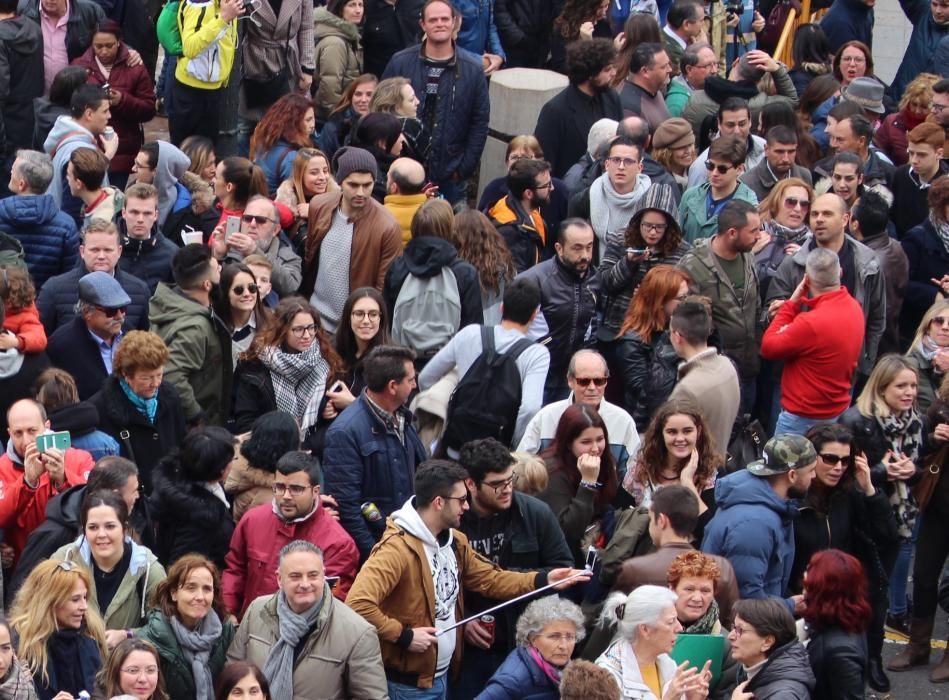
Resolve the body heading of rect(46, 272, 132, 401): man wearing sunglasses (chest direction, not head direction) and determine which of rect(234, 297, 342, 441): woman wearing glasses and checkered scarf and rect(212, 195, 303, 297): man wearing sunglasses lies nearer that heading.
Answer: the woman wearing glasses and checkered scarf

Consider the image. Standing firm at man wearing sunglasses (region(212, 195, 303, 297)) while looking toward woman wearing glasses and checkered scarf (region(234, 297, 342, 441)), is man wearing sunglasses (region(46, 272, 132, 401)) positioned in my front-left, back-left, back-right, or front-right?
front-right

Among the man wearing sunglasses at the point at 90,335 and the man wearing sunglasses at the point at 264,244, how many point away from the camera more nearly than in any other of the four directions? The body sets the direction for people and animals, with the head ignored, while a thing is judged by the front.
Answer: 0

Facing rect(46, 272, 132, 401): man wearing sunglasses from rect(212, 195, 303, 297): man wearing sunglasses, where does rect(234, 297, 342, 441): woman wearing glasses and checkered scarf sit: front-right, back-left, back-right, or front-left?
front-left

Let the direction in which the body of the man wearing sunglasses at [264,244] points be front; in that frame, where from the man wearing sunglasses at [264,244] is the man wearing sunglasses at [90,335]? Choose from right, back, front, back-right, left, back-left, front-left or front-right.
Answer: front

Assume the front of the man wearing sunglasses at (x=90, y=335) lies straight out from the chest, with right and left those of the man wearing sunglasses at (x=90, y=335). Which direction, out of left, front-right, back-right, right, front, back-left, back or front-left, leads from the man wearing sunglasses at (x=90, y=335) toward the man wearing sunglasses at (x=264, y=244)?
left

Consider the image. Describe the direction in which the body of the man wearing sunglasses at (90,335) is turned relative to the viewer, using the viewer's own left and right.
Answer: facing the viewer and to the right of the viewer

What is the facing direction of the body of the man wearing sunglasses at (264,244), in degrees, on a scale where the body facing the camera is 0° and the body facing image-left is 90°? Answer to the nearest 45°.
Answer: approximately 45°

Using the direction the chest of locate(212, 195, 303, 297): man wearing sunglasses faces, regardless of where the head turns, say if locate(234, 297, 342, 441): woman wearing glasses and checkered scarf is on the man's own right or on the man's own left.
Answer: on the man's own left
